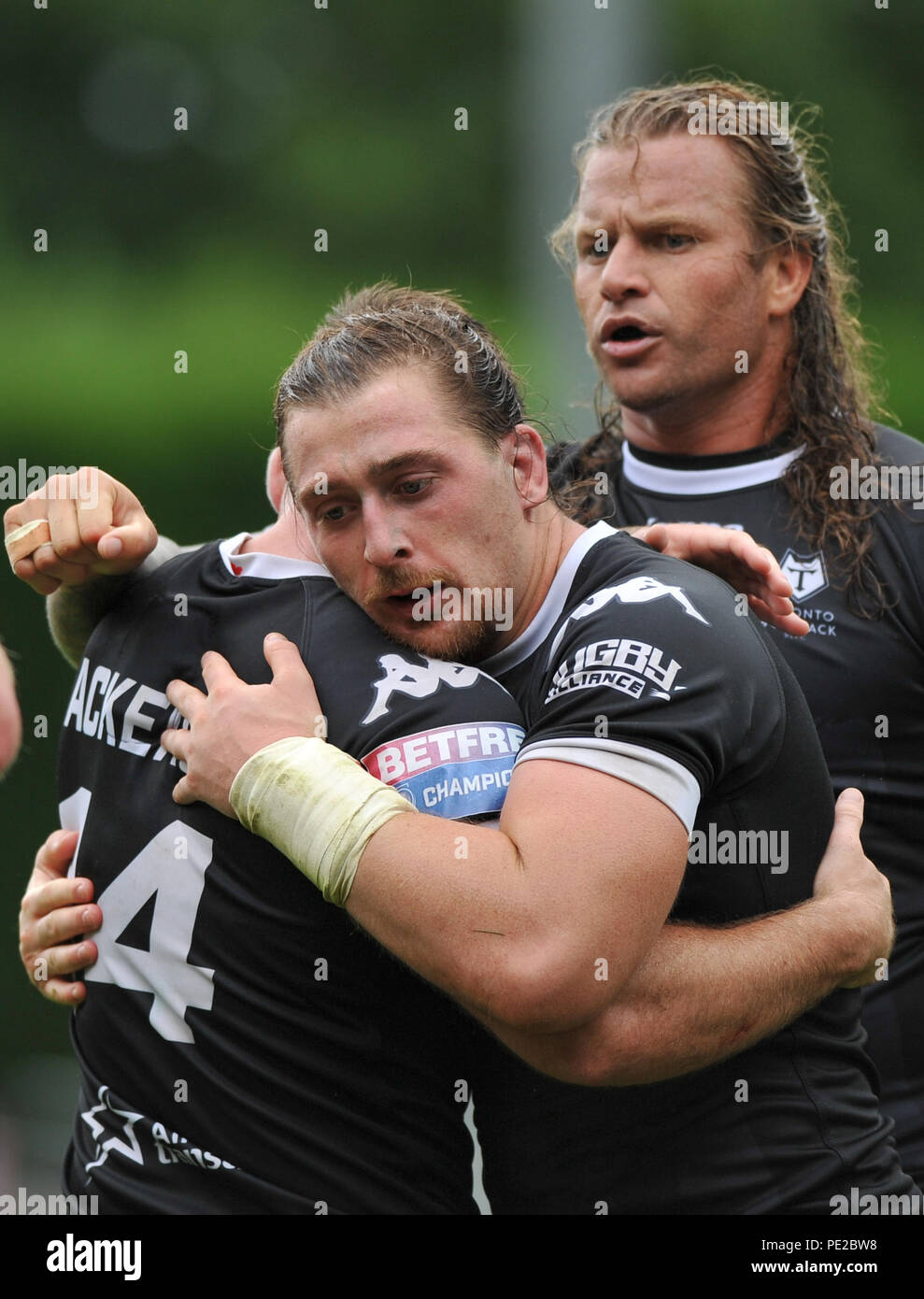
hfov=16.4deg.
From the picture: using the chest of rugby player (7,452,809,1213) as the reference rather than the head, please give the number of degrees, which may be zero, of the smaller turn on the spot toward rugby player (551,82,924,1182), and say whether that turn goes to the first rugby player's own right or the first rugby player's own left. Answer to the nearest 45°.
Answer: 0° — they already face them

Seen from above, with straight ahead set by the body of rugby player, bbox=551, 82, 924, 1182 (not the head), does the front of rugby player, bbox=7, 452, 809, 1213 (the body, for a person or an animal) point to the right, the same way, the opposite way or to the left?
the opposite way

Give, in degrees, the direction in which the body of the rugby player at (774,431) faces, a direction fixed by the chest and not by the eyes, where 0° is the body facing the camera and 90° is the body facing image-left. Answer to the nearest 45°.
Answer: approximately 45°

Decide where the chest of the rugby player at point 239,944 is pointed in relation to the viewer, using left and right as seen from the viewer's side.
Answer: facing away from the viewer and to the right of the viewer
